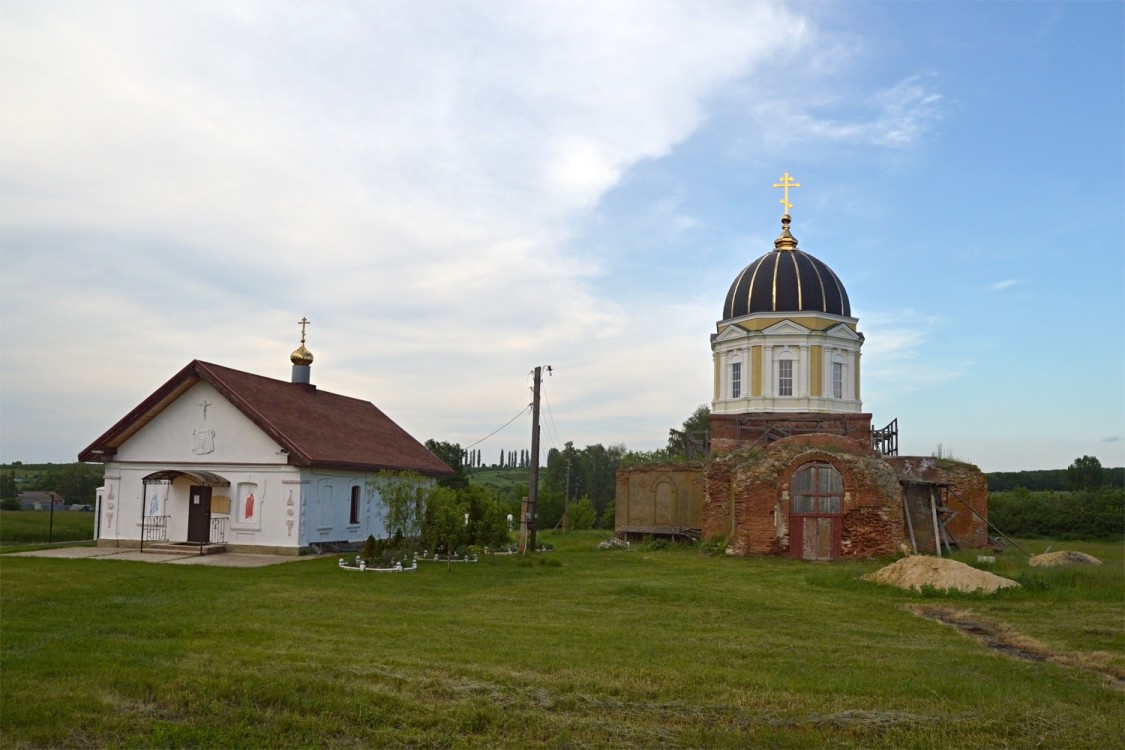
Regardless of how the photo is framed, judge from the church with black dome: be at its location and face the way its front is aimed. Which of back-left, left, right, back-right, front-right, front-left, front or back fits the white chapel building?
front-right

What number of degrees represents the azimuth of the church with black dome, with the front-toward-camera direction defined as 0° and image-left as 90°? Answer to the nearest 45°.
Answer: approximately 0°

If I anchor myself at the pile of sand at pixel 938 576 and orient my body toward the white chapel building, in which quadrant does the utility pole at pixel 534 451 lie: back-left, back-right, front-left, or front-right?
front-right

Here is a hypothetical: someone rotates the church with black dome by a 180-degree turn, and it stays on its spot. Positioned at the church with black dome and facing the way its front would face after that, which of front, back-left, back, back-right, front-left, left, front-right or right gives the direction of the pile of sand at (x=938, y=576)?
back
